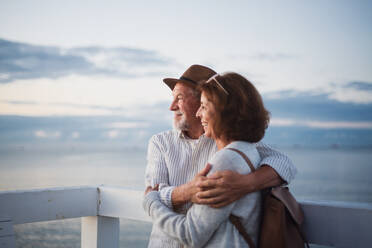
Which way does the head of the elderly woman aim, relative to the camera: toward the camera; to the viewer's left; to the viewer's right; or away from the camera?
to the viewer's left

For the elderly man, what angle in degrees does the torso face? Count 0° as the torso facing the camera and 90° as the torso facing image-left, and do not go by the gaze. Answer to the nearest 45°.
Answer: approximately 0°

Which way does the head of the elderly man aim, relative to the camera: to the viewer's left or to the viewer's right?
to the viewer's left
